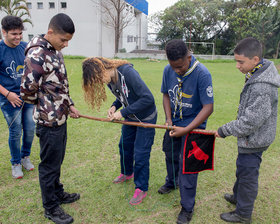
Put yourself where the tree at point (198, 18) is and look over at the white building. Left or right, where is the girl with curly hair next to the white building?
left

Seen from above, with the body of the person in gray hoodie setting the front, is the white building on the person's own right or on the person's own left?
on the person's own right

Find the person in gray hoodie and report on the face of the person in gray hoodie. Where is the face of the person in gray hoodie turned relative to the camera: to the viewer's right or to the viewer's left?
to the viewer's left
